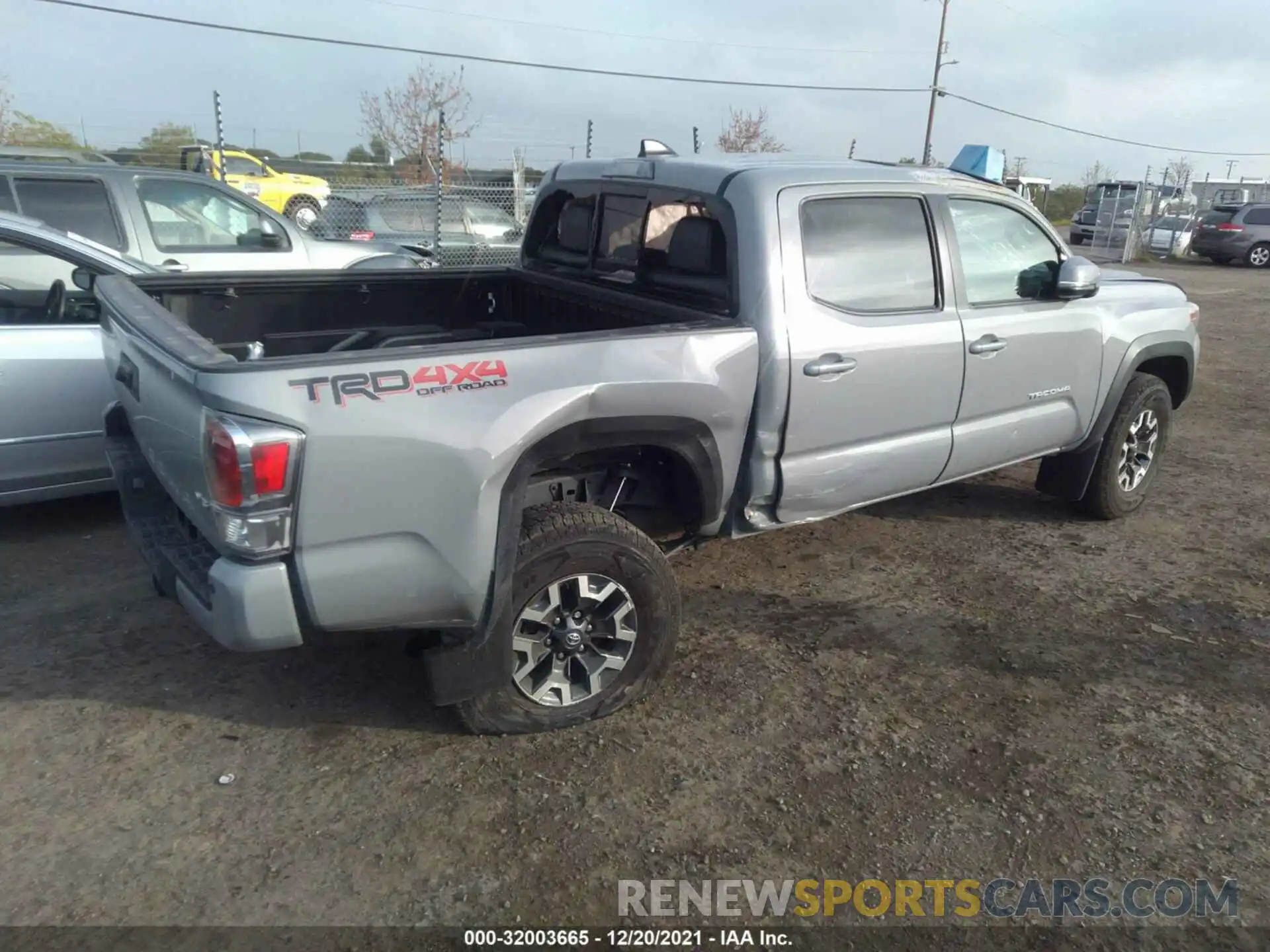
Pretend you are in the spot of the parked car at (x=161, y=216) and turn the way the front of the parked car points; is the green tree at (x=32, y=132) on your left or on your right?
on your left

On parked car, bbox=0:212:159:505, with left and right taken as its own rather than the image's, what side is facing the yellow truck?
left

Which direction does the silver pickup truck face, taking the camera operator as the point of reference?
facing away from the viewer and to the right of the viewer

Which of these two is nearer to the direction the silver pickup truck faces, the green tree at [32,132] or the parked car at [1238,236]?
the parked car

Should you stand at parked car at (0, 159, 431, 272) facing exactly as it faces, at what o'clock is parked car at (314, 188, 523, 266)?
parked car at (314, 188, 523, 266) is roughly at 10 o'clock from parked car at (0, 159, 431, 272).

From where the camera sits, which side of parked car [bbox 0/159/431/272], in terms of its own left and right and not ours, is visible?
right

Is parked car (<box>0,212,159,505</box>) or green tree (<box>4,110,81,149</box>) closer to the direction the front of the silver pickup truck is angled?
the green tree

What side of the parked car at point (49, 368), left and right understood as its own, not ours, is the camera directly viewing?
right

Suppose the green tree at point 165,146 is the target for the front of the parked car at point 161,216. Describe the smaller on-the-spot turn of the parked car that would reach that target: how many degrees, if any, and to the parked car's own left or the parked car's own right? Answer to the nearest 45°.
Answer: approximately 90° to the parked car's own left

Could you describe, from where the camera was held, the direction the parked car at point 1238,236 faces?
facing away from the viewer and to the right of the viewer

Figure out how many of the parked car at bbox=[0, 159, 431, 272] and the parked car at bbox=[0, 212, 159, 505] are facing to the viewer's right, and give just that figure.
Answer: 2

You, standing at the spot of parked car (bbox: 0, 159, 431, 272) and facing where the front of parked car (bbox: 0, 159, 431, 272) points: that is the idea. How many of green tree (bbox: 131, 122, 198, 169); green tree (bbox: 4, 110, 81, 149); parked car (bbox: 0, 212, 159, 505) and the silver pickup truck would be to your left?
2
